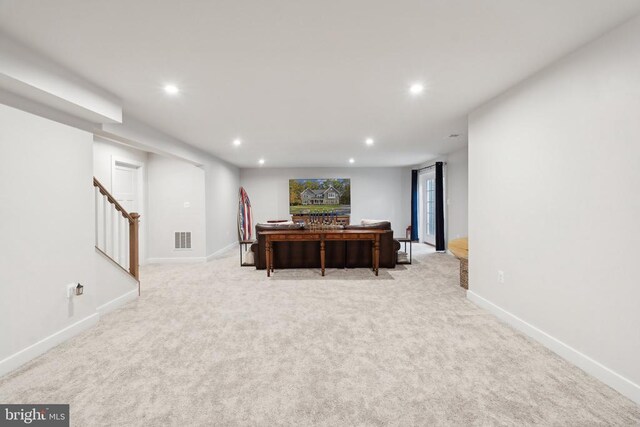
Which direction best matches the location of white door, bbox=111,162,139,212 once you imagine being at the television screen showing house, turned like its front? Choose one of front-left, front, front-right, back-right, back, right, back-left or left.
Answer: front-right

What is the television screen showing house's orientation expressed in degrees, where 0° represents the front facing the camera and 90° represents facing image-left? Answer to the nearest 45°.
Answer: approximately 0°

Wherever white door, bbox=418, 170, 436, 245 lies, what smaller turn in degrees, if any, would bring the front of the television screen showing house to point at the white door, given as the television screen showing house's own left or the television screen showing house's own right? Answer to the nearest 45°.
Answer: approximately 90° to the television screen showing house's own left

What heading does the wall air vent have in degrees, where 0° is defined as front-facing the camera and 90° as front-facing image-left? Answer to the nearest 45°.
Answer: approximately 0°

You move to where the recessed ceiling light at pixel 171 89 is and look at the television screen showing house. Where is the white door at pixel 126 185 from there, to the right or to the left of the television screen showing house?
left

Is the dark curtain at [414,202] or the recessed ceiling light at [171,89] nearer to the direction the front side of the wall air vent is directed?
the recessed ceiling light

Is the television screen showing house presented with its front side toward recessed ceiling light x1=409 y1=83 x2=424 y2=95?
yes

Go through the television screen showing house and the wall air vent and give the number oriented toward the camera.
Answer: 2

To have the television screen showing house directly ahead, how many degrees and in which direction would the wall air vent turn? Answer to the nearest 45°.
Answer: approximately 90° to its left

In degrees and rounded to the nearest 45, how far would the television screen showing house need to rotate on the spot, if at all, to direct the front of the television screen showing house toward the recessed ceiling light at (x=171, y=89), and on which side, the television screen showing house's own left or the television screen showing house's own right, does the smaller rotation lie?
0° — it already faces it

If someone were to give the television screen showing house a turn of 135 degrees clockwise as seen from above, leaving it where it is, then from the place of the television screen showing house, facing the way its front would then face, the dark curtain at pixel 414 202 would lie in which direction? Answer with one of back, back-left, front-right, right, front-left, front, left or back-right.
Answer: back-right

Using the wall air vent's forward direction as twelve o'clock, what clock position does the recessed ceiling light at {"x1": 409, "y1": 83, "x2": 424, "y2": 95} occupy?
The recessed ceiling light is roughly at 11 o'clock from the wall air vent.

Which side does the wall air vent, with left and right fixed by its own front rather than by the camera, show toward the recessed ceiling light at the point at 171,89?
front

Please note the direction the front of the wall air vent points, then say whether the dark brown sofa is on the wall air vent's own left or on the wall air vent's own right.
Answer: on the wall air vent's own left
